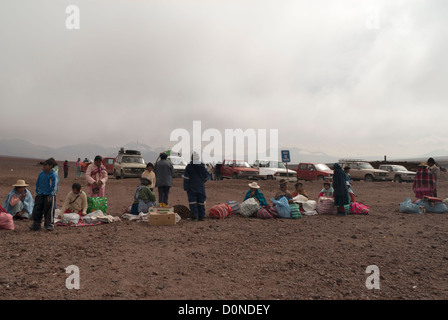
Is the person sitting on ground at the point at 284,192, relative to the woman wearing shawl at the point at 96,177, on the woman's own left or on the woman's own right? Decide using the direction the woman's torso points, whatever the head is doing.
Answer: on the woman's own left

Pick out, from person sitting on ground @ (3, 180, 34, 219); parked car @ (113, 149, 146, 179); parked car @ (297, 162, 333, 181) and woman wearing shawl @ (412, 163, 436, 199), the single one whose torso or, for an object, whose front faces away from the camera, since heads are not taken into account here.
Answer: the woman wearing shawl

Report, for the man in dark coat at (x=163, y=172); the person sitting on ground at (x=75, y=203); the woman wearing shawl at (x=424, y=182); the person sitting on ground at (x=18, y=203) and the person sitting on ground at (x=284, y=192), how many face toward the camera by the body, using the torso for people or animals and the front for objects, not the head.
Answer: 3

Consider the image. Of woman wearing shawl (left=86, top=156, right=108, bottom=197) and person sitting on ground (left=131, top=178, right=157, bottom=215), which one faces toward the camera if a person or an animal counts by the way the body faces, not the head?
the woman wearing shawl

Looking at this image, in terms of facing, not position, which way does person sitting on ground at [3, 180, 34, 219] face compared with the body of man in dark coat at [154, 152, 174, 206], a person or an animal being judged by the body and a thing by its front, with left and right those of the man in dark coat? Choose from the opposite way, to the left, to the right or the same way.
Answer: the opposite way

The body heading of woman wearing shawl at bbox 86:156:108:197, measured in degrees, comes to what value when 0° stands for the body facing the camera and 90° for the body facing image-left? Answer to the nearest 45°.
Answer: approximately 0°

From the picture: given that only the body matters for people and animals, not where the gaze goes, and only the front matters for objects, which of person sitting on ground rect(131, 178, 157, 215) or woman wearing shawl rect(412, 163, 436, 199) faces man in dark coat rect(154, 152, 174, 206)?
the person sitting on ground

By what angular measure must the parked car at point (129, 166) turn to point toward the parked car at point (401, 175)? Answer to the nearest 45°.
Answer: approximately 45° to its left

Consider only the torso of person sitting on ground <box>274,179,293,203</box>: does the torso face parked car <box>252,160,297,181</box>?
no

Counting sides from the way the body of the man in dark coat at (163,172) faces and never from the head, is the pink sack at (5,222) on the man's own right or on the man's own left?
on the man's own left

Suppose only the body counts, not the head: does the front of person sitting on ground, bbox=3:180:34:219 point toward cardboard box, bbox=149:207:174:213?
no

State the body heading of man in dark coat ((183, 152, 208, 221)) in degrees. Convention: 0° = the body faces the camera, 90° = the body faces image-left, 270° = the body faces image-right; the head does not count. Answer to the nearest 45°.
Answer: approximately 180°
